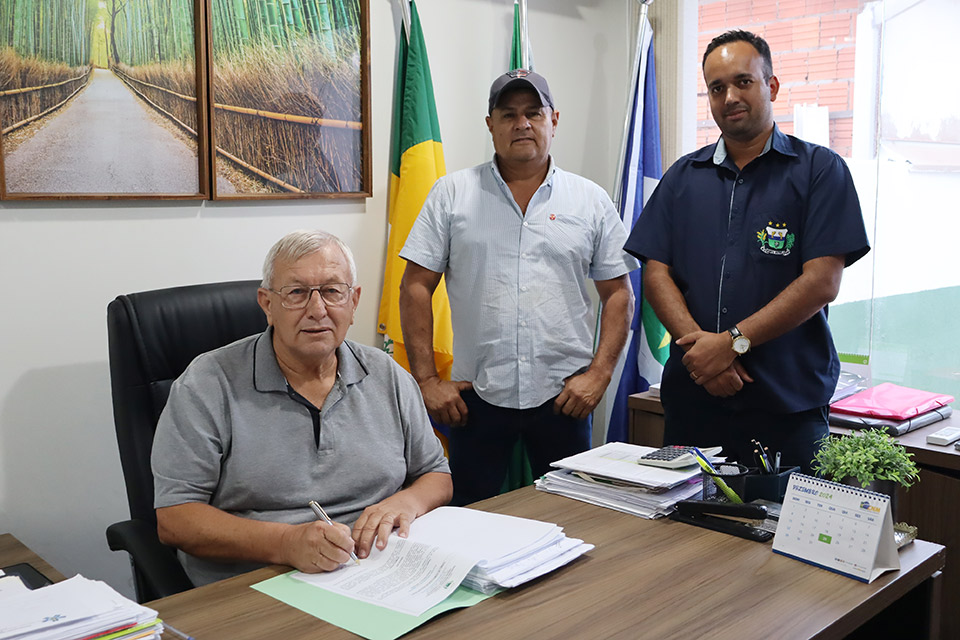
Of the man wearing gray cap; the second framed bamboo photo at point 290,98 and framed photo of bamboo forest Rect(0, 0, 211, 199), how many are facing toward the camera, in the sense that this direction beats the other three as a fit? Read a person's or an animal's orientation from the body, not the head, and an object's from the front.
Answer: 3

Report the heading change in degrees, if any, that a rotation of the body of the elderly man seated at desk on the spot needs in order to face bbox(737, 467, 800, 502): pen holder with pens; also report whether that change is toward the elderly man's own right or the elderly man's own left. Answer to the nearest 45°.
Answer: approximately 45° to the elderly man's own left

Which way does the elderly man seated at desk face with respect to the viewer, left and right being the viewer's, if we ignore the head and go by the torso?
facing the viewer and to the right of the viewer

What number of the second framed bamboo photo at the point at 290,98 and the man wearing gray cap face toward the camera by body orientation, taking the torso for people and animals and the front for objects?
2

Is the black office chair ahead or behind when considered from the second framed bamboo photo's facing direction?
ahead

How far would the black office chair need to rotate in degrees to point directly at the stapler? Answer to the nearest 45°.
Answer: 0° — it already faces it

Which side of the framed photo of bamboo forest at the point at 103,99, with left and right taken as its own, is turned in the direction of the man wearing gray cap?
left

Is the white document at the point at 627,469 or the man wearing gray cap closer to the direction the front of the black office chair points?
the white document

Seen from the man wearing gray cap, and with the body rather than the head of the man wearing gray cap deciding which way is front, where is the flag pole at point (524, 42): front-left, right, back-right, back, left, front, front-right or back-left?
back
